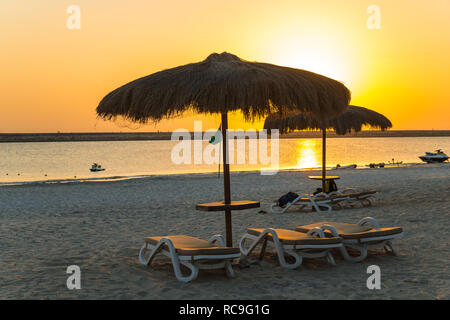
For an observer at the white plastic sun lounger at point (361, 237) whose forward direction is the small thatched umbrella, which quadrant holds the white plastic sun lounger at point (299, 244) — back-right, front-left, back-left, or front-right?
back-left

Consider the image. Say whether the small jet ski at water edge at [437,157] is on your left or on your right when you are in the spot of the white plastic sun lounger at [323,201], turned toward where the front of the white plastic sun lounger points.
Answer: on your right

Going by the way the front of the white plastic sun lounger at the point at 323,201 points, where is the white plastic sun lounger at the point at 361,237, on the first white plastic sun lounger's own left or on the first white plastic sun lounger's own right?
on the first white plastic sun lounger's own left

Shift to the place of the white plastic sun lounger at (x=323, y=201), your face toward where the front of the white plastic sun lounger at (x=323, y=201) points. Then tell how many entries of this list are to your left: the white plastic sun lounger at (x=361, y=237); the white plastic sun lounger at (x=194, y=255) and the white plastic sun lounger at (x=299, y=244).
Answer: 3

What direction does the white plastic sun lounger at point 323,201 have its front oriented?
to the viewer's left
